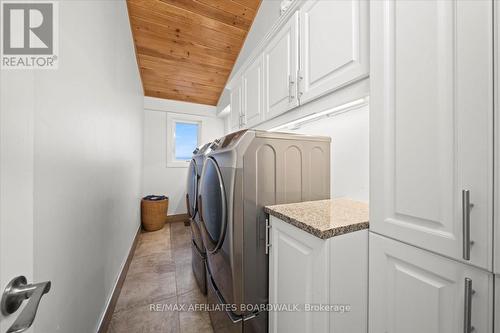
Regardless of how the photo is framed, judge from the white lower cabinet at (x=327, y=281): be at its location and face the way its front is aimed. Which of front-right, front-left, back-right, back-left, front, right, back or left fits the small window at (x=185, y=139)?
right

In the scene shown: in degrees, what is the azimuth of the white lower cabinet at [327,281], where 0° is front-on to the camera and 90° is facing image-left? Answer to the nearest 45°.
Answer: approximately 45°

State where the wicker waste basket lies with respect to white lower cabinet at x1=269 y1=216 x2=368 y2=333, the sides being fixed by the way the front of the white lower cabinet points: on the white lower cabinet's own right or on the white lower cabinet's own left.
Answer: on the white lower cabinet's own right
